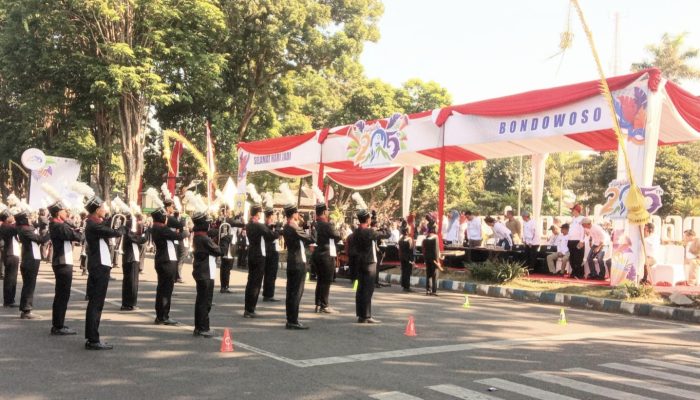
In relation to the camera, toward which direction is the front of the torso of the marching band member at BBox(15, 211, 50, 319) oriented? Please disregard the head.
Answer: to the viewer's right

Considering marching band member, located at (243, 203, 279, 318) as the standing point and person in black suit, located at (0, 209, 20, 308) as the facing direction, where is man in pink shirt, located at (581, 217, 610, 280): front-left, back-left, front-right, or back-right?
back-right

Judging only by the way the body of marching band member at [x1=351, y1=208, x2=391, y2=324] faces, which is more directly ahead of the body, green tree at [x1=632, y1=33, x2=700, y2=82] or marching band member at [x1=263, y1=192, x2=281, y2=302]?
the green tree

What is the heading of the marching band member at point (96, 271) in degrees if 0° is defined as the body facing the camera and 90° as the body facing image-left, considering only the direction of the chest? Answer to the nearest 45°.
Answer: approximately 270°

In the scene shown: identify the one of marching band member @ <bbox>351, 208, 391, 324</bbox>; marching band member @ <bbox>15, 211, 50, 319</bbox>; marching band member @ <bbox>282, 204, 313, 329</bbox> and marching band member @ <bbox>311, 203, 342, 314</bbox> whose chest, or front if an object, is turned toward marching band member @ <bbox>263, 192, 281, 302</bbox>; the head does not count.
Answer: marching band member @ <bbox>15, 211, 50, 319</bbox>

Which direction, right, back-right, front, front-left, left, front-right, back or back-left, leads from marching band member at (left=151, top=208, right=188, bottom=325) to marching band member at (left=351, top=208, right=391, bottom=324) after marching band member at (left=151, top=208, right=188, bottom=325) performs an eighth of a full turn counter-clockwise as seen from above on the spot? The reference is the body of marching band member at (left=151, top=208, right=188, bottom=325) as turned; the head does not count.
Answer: front-right

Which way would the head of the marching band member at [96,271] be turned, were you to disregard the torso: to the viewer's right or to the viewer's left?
to the viewer's right

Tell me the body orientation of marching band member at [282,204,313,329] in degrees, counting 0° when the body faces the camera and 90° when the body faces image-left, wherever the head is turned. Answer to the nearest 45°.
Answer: approximately 270°

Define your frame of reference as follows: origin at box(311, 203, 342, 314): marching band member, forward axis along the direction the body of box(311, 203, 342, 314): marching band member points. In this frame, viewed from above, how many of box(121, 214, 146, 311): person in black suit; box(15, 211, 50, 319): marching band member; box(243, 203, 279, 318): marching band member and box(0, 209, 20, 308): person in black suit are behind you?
4

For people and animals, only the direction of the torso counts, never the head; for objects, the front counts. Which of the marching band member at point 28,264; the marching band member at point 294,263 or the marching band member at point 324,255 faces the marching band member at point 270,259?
the marching band member at point 28,264

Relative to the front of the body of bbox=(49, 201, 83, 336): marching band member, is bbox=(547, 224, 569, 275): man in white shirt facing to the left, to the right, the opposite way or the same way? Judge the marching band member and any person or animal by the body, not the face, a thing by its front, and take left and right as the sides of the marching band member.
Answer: the opposite way

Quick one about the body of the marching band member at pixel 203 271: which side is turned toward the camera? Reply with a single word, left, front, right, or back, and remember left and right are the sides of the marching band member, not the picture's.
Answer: right

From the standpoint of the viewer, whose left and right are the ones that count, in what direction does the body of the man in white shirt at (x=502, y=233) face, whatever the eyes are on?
facing to the left of the viewer

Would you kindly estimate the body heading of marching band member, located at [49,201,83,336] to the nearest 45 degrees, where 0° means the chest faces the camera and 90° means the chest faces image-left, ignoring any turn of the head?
approximately 270°
